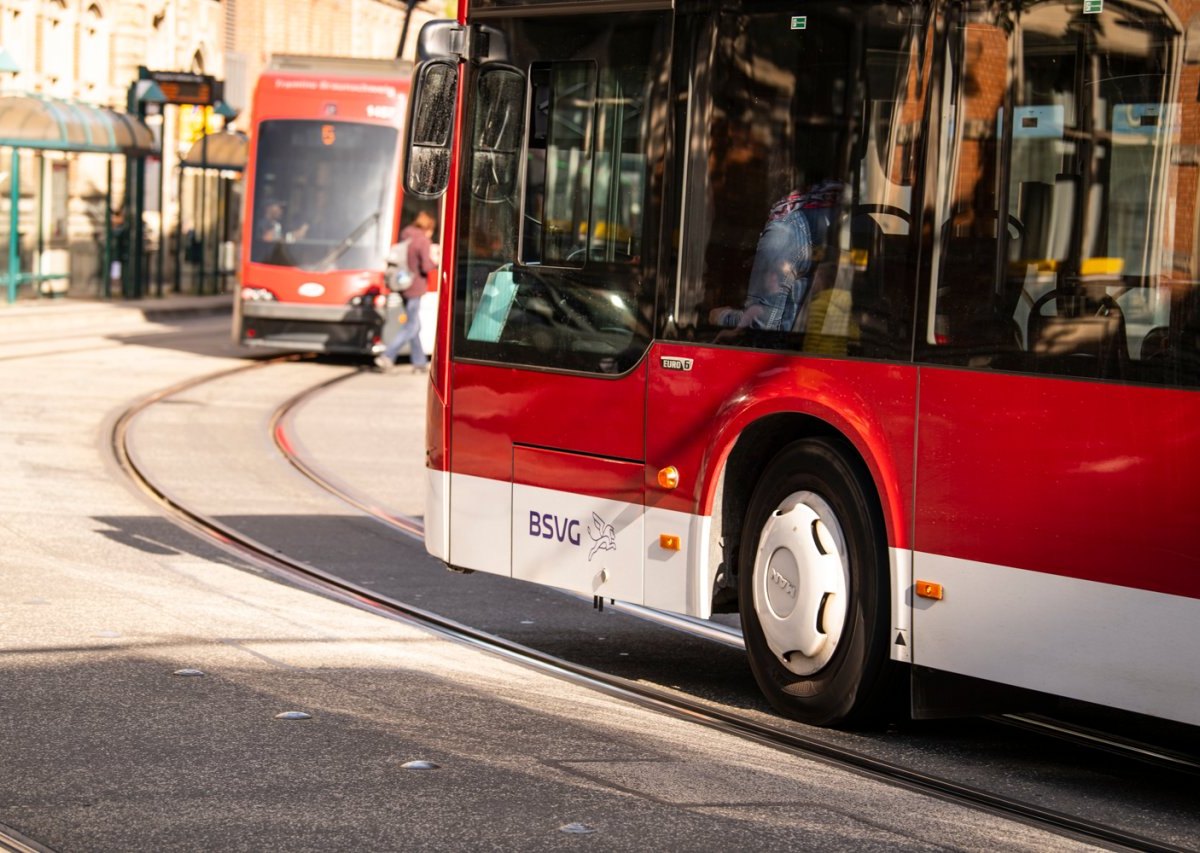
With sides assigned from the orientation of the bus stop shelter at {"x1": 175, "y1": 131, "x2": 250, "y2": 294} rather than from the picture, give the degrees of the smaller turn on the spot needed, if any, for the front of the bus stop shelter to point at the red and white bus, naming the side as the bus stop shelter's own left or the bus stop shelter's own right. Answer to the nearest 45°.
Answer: approximately 90° to the bus stop shelter's own right

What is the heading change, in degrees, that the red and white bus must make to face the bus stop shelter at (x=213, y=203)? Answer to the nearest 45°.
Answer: approximately 45° to its right

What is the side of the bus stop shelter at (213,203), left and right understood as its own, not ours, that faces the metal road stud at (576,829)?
right

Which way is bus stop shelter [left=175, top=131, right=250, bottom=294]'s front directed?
to the viewer's right

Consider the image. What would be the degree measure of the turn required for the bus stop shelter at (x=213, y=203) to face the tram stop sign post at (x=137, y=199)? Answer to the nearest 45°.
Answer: approximately 90° to its right
